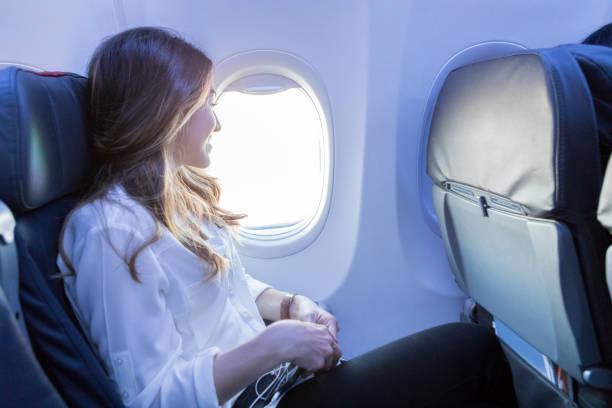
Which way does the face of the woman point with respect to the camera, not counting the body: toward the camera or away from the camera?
away from the camera

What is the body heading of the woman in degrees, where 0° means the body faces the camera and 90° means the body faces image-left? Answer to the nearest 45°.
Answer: approximately 270°

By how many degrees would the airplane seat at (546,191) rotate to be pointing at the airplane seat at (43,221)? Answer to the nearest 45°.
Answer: approximately 180°

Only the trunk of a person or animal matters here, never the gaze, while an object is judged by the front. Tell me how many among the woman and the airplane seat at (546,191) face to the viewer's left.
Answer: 0

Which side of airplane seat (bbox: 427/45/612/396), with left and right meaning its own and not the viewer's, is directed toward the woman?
back

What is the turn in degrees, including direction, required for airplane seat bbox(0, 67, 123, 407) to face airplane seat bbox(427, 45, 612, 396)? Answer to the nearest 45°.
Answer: approximately 45° to its left

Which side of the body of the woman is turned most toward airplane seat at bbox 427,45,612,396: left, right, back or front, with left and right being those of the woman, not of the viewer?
front

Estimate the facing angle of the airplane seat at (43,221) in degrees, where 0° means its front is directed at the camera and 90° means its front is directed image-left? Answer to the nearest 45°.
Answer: approximately 315°

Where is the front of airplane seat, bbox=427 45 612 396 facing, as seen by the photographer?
facing away from the viewer and to the right of the viewer
